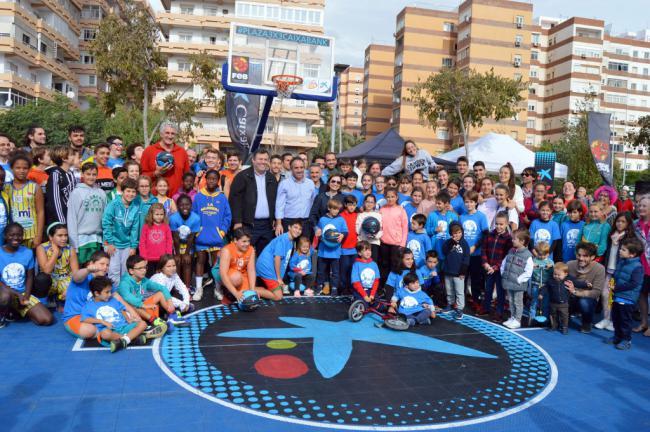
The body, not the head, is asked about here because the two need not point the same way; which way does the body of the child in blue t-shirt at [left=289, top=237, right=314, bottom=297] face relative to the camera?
toward the camera

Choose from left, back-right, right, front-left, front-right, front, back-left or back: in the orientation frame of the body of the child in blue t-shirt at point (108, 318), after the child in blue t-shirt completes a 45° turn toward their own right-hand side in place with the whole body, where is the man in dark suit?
back-left

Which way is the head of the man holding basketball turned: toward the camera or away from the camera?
toward the camera

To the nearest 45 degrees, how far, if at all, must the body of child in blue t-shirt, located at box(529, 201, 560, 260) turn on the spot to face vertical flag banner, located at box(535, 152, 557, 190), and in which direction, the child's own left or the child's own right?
approximately 180°

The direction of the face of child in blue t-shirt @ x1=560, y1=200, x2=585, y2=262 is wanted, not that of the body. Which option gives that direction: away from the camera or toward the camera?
toward the camera

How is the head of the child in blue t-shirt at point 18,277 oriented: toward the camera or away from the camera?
toward the camera

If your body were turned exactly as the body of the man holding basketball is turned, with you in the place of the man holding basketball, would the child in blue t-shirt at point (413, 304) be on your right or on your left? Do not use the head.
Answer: on your left

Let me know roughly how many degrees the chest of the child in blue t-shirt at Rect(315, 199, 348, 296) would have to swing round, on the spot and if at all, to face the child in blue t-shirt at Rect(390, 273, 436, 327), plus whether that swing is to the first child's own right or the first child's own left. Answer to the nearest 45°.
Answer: approximately 45° to the first child's own left

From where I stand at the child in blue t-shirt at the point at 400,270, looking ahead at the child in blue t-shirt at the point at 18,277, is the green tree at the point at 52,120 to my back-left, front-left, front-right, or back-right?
front-right

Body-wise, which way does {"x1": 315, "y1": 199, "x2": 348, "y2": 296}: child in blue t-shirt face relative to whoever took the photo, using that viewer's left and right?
facing the viewer

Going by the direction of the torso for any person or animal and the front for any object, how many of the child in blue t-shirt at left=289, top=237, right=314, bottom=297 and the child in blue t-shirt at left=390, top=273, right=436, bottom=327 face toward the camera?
2

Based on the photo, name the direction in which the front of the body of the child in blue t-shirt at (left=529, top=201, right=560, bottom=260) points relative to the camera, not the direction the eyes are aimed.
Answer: toward the camera

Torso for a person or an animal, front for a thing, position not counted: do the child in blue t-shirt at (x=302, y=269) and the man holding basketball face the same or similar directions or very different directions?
same or similar directions

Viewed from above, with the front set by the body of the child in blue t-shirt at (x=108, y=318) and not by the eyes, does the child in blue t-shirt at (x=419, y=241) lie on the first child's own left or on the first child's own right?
on the first child's own left
